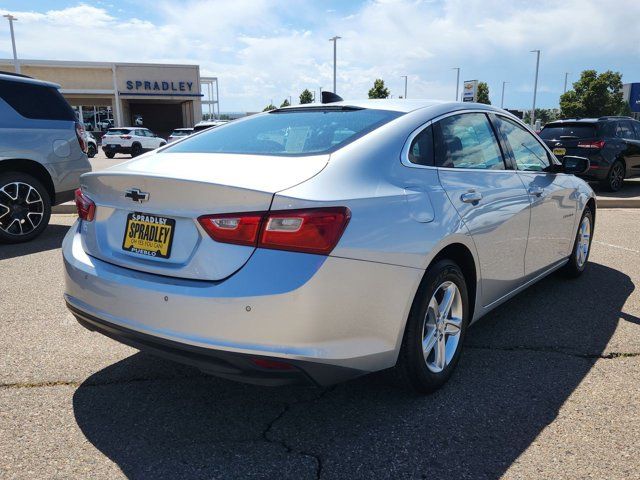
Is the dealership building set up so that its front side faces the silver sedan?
yes

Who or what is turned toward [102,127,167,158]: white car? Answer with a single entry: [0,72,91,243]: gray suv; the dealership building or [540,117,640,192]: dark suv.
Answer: the dealership building

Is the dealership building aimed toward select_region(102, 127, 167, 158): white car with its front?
yes

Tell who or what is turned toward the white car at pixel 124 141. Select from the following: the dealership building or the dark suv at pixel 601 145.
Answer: the dealership building

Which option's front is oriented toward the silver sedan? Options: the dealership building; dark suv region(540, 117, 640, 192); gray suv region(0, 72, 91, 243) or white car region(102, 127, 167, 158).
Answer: the dealership building

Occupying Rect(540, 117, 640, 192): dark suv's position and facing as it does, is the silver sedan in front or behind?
behind

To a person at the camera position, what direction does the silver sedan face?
facing away from the viewer and to the right of the viewer

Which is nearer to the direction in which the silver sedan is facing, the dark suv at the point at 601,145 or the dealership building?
the dark suv

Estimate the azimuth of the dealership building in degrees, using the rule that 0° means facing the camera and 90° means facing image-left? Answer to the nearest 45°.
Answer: approximately 0°

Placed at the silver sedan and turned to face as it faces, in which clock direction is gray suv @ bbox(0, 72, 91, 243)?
The gray suv is roughly at 9 o'clock from the silver sedan.

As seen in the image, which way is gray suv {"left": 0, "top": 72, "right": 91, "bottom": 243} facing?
to the viewer's left

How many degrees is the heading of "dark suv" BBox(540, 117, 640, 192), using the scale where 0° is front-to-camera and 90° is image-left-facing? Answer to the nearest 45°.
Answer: approximately 225°
